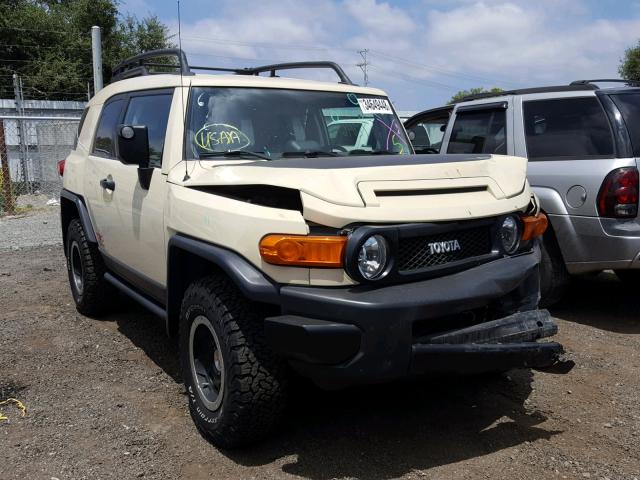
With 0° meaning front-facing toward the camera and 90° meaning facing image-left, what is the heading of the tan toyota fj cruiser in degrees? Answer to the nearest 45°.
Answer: approximately 315°

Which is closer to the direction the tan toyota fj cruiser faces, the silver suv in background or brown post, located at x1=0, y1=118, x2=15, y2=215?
the silver suv in background

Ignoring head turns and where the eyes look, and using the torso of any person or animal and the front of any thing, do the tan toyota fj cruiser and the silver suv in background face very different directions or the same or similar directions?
very different directions

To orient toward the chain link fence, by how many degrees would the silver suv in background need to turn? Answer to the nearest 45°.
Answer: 0° — it already faces it

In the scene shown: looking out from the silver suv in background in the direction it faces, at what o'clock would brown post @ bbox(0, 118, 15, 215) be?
The brown post is roughly at 11 o'clock from the silver suv in background.

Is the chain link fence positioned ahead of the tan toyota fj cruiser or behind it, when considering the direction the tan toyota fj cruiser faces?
behind

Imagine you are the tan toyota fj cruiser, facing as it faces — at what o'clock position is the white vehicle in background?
The white vehicle in background is roughly at 8 o'clock from the tan toyota fj cruiser.

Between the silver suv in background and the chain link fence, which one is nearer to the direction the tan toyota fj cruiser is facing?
the silver suv in background

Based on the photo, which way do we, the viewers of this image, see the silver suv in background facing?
facing away from the viewer and to the left of the viewer

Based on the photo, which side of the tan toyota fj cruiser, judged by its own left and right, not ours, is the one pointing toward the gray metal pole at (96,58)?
back
